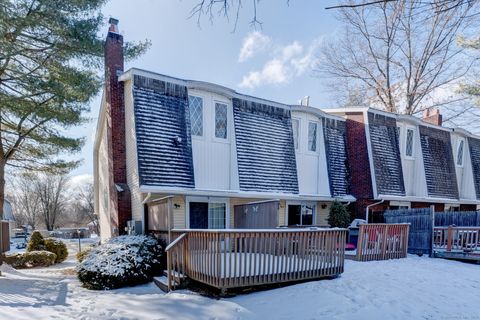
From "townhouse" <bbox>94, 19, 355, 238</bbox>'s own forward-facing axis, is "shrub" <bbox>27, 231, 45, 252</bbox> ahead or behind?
ahead

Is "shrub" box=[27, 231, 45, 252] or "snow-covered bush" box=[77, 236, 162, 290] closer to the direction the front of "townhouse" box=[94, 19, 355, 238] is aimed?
the snow-covered bush
